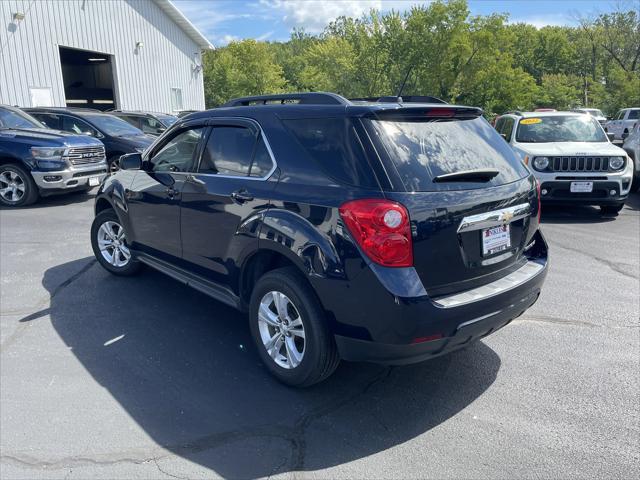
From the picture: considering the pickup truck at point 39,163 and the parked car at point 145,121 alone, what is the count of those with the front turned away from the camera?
0

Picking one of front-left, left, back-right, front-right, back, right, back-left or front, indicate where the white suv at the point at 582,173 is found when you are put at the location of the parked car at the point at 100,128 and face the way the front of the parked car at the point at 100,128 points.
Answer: front

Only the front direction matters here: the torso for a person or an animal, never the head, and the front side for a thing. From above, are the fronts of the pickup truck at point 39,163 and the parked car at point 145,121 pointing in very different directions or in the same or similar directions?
same or similar directions

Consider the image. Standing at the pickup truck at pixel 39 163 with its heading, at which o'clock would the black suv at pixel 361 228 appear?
The black suv is roughly at 1 o'clock from the pickup truck.

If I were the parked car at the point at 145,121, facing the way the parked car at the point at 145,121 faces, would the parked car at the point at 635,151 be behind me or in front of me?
in front

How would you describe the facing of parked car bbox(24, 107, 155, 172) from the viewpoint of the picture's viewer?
facing the viewer and to the right of the viewer

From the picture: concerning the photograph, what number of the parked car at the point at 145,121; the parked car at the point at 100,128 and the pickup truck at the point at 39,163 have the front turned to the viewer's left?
0

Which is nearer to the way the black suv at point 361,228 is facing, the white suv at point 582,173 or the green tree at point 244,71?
the green tree

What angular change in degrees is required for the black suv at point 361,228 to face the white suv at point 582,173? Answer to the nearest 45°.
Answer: approximately 90° to its right

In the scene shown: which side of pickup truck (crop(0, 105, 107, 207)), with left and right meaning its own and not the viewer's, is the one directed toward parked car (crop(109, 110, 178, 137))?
left

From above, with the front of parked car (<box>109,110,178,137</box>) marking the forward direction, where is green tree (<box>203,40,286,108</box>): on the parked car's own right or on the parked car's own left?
on the parked car's own left

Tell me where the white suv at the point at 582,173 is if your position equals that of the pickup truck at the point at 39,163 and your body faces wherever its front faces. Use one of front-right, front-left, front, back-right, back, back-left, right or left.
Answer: front

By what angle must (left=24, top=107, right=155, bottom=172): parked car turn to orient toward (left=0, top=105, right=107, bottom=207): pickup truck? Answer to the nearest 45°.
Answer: approximately 90° to its right

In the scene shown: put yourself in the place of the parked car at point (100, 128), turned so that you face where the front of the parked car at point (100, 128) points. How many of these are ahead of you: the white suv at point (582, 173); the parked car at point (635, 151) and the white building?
2

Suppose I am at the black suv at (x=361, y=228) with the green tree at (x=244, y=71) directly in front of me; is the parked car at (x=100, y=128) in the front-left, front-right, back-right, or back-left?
front-left

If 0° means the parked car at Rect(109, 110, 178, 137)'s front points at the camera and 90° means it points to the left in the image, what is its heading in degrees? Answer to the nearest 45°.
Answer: approximately 315°
